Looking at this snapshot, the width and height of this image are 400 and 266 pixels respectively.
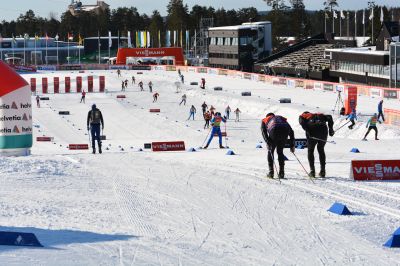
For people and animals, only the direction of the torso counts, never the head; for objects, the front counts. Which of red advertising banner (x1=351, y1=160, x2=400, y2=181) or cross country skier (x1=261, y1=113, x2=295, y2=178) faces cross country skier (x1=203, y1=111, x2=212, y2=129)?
cross country skier (x1=261, y1=113, x2=295, y2=178)

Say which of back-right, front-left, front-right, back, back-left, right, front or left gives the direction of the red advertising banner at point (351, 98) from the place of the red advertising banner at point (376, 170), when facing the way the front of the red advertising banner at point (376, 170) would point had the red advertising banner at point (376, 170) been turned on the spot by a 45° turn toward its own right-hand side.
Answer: back-right

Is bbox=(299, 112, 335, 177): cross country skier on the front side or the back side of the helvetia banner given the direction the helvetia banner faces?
on the front side

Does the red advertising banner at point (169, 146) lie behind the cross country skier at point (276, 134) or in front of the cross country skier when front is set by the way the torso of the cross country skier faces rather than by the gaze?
in front

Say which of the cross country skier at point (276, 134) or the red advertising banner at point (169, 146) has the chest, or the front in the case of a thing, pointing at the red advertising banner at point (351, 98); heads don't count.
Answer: the cross country skier

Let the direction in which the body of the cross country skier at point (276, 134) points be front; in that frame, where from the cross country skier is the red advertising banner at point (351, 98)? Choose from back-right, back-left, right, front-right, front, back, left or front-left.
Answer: front

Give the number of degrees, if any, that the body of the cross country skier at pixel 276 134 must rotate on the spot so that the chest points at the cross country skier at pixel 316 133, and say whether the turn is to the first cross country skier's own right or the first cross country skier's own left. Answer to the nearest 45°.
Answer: approximately 90° to the first cross country skier's own right

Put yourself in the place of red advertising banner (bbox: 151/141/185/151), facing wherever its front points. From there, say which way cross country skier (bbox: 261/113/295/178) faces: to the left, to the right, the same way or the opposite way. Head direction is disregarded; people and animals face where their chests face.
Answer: the opposite way

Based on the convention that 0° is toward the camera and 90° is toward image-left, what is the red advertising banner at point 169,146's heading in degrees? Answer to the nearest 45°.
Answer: approximately 0°

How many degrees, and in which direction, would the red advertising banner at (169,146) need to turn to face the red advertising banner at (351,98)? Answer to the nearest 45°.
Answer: approximately 135° to its left

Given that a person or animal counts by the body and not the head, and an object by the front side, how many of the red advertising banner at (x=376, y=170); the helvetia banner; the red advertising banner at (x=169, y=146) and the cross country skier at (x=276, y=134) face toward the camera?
3

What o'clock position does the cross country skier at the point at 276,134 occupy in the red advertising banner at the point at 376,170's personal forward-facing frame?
The cross country skier is roughly at 3 o'clock from the red advertising banner.

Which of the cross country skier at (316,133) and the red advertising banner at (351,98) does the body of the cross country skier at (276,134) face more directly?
the red advertising banner

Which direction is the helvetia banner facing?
toward the camera

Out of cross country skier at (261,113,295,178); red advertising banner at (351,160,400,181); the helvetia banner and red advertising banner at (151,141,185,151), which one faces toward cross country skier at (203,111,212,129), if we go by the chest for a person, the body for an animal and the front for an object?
cross country skier at (261,113,295,178)
